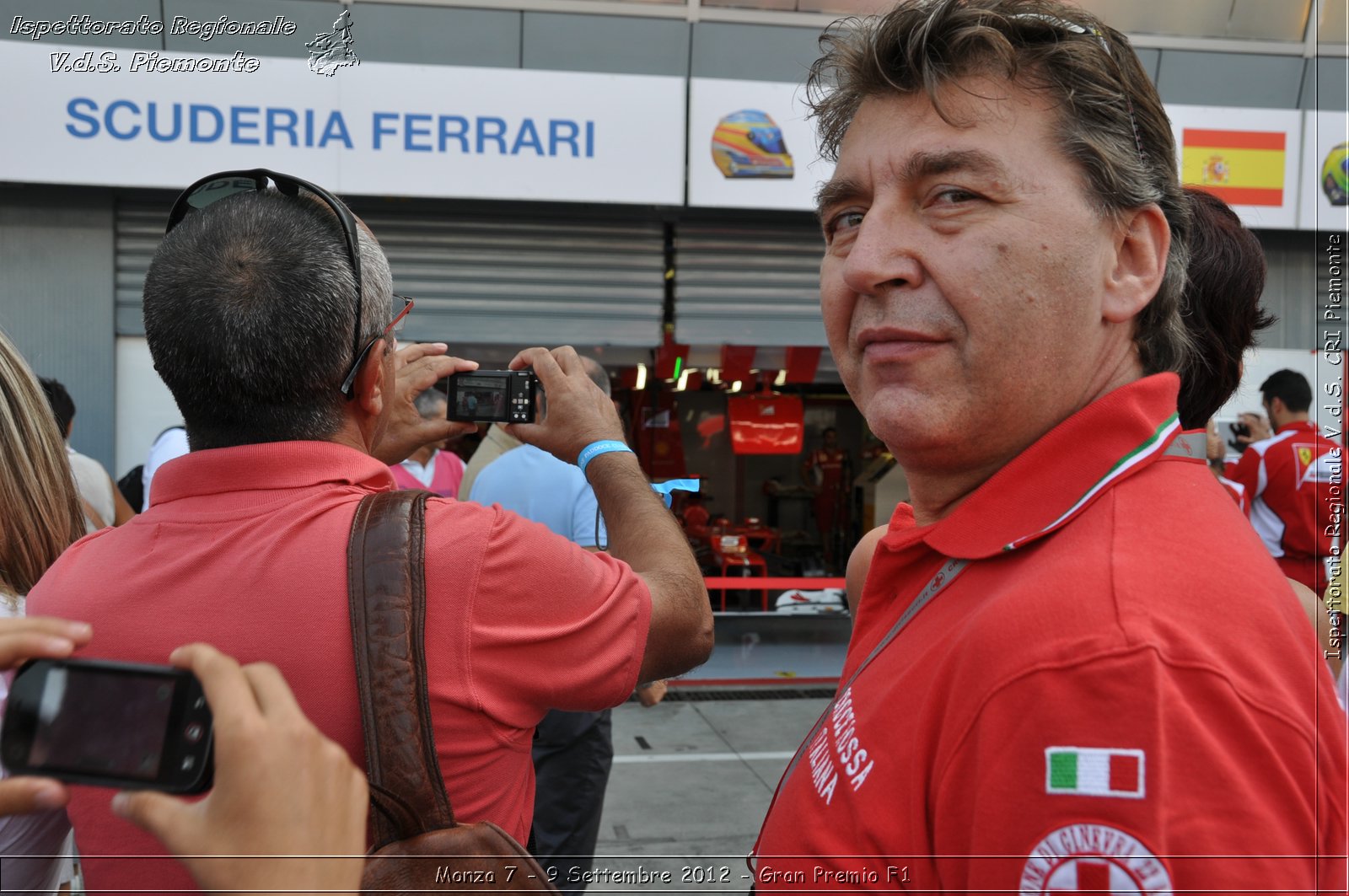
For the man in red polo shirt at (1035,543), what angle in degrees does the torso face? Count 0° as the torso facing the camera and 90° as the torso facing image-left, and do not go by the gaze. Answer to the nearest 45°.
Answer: approximately 45°

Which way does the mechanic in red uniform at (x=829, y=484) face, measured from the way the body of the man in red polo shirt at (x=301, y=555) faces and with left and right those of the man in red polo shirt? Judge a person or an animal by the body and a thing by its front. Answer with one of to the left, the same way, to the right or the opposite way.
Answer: the opposite way

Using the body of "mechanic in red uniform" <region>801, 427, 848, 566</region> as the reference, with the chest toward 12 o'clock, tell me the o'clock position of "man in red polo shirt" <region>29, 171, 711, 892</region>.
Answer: The man in red polo shirt is roughly at 12 o'clock from the mechanic in red uniform.

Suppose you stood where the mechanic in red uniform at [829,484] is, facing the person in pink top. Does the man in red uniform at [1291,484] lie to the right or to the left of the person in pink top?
left

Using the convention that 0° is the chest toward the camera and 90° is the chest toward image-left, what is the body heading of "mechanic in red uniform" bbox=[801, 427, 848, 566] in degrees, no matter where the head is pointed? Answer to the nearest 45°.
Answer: approximately 0°

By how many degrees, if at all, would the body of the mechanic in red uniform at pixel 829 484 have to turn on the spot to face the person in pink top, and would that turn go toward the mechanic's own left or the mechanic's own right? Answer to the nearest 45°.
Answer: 0° — they already face them

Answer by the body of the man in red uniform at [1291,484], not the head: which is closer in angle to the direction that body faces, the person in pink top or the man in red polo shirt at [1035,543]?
the person in pink top

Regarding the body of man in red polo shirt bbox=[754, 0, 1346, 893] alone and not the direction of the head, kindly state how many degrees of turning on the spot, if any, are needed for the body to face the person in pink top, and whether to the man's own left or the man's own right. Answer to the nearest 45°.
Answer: approximately 90° to the man's own right

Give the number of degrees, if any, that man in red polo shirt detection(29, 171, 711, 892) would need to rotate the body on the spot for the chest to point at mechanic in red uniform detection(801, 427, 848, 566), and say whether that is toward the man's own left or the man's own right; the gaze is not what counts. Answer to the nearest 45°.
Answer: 0° — they already face them

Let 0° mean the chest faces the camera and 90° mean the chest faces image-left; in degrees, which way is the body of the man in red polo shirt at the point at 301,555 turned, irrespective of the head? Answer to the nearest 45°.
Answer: approximately 225°
